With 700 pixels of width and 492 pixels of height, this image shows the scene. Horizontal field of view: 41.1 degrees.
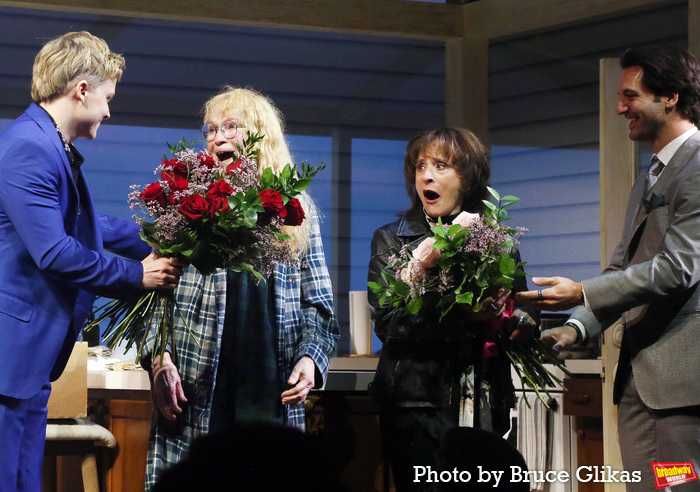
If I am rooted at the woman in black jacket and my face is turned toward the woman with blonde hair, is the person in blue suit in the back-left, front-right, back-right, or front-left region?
front-left

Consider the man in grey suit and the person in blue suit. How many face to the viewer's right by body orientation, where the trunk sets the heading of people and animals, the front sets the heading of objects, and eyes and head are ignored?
1

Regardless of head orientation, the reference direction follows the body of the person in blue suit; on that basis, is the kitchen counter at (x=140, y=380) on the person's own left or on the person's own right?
on the person's own left

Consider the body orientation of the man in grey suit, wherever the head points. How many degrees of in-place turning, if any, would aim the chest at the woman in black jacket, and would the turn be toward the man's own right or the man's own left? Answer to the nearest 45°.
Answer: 0° — they already face them

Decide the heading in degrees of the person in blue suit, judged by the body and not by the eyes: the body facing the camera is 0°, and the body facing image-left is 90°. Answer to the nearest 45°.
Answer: approximately 270°

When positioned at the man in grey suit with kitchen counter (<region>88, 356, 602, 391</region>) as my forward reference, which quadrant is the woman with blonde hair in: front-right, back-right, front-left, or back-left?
front-left

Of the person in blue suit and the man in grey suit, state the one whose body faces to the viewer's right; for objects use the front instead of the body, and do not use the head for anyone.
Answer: the person in blue suit

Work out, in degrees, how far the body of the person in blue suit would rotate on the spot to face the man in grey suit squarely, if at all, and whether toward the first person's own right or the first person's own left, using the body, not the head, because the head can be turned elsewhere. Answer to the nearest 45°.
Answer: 0° — they already face them

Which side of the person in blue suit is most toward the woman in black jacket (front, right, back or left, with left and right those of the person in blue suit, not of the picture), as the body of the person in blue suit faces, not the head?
front

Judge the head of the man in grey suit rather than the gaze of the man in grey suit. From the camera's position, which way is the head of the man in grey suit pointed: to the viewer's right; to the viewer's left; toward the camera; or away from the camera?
to the viewer's left

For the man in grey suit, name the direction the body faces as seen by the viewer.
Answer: to the viewer's left

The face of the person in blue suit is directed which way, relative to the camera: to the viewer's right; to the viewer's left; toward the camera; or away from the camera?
to the viewer's right

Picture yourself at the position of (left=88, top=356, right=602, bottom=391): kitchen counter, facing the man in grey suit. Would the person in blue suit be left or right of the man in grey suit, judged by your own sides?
right
